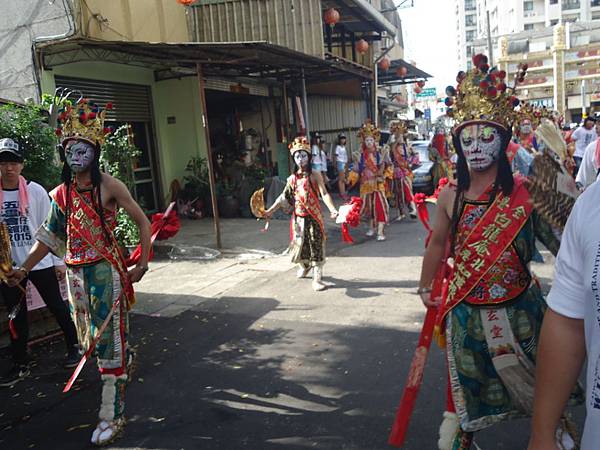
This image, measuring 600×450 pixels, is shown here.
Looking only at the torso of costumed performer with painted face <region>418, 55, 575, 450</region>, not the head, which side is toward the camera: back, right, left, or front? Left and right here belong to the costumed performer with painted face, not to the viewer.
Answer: front

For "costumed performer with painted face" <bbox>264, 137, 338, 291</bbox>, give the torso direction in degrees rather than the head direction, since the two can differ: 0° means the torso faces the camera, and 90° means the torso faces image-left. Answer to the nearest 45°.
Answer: approximately 0°

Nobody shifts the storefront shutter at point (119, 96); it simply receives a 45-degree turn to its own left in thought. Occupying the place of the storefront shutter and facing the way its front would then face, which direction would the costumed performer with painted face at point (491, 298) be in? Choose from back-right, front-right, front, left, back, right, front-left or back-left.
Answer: right

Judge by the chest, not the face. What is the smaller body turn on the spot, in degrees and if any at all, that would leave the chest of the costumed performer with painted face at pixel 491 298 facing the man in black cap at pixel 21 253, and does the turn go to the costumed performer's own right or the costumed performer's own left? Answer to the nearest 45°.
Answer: approximately 90° to the costumed performer's own right

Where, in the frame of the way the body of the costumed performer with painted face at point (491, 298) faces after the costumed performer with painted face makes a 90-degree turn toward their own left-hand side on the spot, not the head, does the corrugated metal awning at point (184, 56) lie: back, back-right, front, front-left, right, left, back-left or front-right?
back-left

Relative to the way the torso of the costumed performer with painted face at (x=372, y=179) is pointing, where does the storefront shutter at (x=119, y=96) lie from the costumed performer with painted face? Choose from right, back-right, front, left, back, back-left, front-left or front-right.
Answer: right

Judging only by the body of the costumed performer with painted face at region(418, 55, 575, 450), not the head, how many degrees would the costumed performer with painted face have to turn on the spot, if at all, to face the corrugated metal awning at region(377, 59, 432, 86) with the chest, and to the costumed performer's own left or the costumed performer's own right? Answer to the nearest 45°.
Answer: approximately 180°

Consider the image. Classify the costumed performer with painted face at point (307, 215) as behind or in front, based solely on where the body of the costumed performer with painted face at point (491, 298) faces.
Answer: behind

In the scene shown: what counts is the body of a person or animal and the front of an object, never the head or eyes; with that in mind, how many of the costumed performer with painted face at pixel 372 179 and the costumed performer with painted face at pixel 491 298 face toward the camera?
2

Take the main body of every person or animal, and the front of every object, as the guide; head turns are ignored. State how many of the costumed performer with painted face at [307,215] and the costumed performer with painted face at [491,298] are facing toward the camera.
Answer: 2

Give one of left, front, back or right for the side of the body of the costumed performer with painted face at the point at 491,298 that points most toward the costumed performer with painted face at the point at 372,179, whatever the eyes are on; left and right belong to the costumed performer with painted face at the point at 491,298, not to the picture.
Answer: back

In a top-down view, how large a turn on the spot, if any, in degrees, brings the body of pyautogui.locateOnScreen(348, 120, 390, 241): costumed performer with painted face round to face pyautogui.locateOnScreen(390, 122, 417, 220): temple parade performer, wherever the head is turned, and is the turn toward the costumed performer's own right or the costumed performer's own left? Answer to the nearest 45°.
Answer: approximately 180°

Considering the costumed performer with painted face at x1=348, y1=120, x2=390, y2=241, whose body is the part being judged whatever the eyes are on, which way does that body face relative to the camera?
toward the camera

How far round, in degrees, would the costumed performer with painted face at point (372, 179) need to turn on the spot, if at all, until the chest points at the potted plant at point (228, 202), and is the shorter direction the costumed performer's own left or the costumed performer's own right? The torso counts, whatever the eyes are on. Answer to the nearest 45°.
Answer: approximately 135° to the costumed performer's own right
